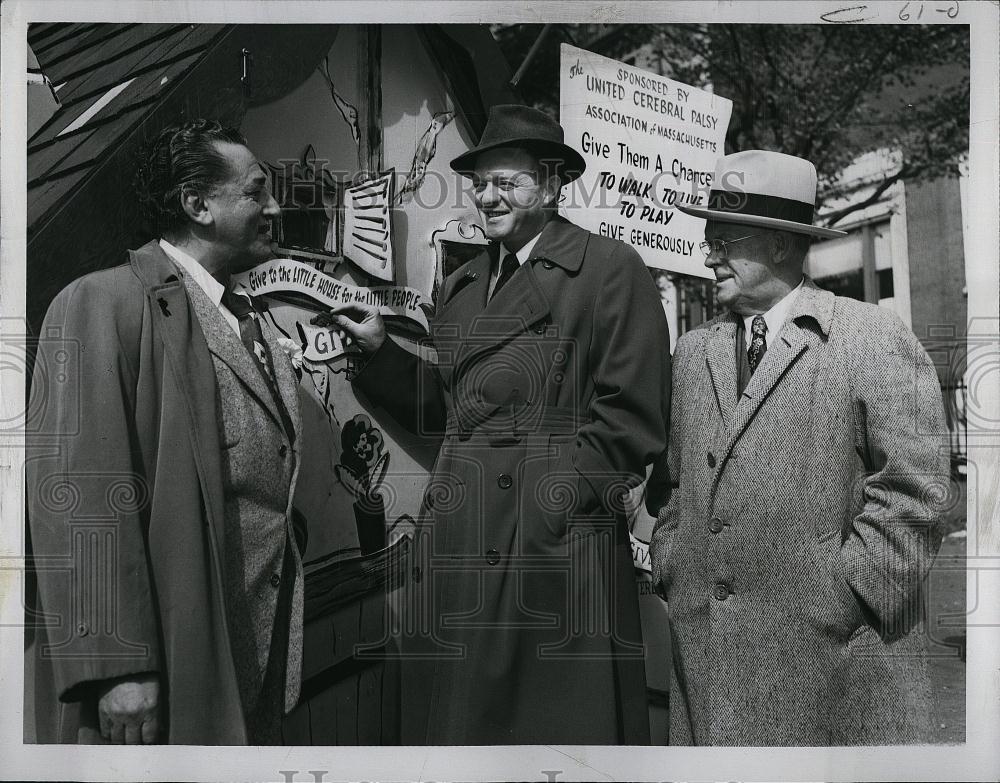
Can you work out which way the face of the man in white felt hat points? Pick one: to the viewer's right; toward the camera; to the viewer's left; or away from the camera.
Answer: to the viewer's left

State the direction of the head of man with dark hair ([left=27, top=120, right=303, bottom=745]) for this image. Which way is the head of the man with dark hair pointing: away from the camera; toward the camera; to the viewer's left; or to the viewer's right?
to the viewer's right

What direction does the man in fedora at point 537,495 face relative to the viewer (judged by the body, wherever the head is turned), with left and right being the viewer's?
facing the viewer and to the left of the viewer

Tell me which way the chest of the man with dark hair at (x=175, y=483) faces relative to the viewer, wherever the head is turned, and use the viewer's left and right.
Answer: facing the viewer and to the right of the viewer

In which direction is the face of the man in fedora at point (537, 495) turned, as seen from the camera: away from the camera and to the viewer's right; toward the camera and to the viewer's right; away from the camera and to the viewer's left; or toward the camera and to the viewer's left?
toward the camera and to the viewer's left

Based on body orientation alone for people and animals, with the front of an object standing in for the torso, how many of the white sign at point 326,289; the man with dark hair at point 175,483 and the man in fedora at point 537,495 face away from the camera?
0

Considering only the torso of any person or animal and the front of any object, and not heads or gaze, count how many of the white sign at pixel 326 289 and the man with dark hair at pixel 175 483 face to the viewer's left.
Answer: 0

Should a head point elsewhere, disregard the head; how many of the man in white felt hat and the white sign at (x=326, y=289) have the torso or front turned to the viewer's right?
0

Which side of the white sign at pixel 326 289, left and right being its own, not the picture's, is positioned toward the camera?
front

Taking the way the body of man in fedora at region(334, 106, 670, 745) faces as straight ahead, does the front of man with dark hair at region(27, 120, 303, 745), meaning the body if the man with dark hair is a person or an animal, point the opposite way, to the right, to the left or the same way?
to the left

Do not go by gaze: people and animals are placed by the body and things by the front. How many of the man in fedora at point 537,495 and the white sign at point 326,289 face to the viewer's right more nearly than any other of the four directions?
0

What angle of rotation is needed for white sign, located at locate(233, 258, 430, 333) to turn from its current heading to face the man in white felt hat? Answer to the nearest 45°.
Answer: approximately 90° to its left

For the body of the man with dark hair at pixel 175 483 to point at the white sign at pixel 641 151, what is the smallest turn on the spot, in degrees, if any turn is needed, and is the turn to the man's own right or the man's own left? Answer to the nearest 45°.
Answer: approximately 45° to the man's own left
